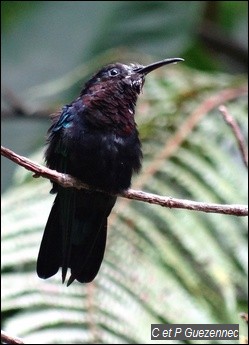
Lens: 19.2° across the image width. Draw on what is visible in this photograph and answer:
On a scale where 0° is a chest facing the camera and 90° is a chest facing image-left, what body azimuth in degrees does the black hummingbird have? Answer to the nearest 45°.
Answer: approximately 315°
